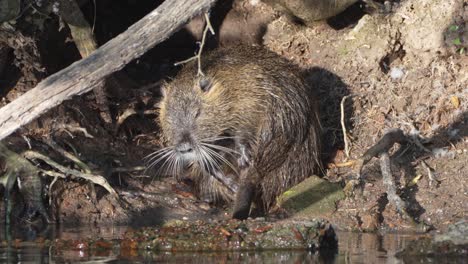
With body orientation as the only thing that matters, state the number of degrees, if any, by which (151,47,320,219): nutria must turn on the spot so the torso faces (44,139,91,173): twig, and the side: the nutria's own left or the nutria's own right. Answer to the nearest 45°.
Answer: approximately 45° to the nutria's own right

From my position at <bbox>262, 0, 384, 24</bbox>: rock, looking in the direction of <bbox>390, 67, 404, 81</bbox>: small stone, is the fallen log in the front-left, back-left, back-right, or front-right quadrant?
back-right

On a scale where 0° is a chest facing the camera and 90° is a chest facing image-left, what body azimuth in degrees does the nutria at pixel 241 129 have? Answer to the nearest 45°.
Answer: approximately 45°

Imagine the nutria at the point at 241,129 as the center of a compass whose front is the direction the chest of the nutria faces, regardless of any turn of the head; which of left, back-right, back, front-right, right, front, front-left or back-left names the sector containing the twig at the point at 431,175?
back-left

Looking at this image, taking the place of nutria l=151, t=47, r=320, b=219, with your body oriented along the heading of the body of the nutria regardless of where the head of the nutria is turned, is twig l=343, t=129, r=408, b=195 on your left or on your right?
on your left

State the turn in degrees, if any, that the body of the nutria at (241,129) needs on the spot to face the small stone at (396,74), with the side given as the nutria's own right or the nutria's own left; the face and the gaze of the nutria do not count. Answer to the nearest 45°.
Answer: approximately 180°
